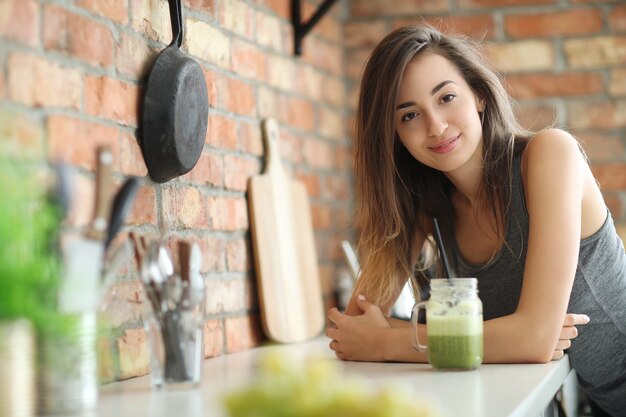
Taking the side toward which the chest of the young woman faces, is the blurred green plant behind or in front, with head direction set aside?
in front
